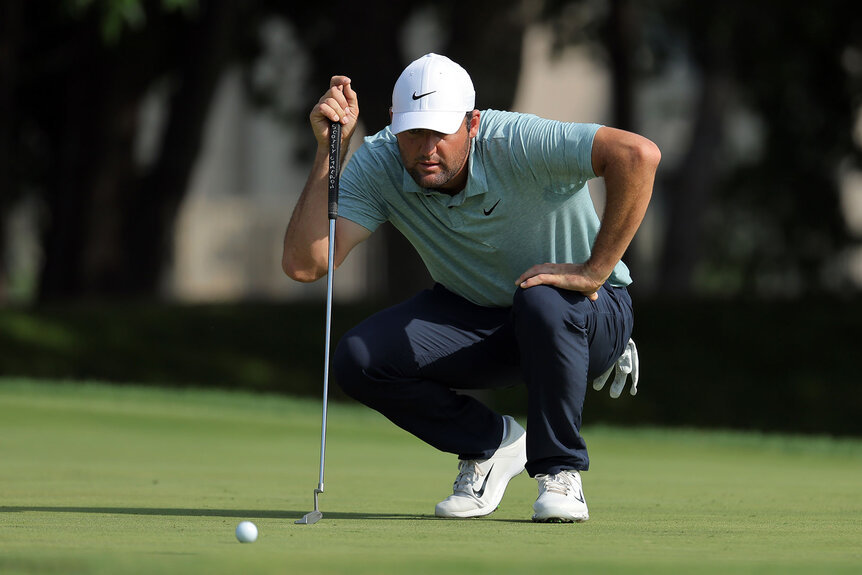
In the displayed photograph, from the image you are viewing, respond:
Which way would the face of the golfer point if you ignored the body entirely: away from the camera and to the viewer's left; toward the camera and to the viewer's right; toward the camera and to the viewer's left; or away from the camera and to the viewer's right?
toward the camera and to the viewer's left

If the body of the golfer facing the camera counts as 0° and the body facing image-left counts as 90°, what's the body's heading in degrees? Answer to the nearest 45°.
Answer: approximately 45°

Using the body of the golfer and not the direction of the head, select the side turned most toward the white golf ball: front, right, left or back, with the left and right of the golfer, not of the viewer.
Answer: front
